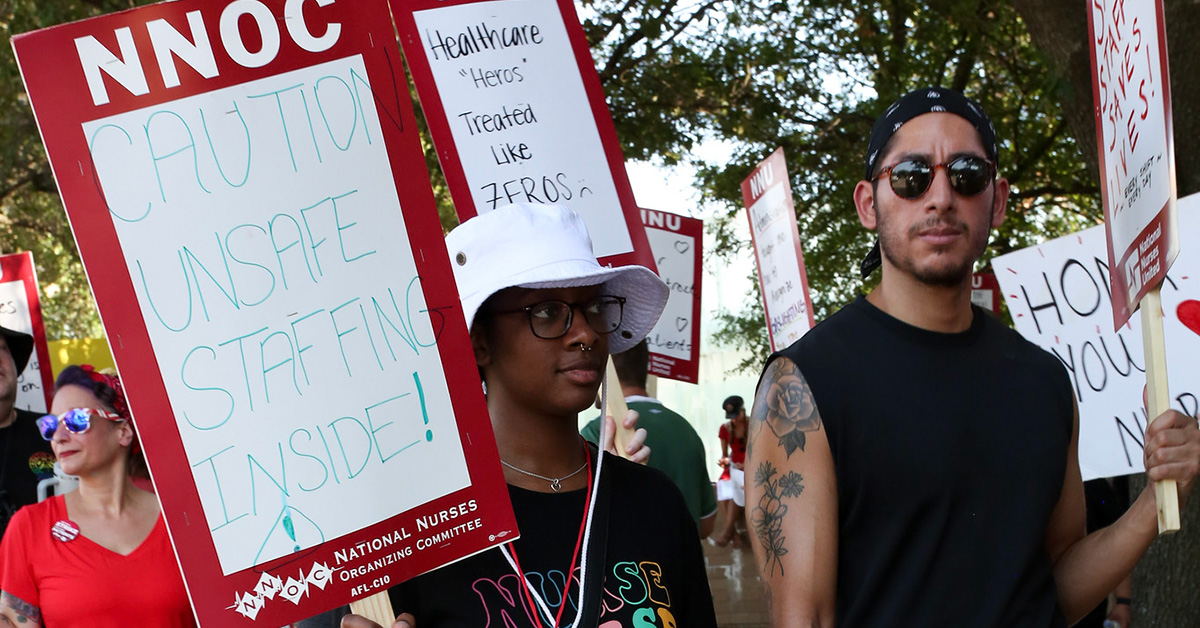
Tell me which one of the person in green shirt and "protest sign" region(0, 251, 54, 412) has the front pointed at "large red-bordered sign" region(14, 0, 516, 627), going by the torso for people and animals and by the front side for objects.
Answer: the protest sign

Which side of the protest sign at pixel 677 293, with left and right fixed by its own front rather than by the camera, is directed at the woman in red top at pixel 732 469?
back

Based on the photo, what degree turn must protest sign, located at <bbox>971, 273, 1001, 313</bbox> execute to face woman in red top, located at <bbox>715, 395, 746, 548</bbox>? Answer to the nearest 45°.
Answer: approximately 135° to its right

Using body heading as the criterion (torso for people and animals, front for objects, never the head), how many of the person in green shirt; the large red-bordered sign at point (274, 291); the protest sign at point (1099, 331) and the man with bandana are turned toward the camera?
3

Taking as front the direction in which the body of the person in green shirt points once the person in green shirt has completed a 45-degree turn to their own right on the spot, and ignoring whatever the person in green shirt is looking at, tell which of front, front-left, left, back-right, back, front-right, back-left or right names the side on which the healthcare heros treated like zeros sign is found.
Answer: back

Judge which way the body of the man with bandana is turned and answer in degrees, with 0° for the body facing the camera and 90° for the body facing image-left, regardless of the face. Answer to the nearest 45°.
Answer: approximately 0°

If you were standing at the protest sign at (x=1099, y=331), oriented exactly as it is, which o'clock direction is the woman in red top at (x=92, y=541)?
The woman in red top is roughly at 2 o'clock from the protest sign.

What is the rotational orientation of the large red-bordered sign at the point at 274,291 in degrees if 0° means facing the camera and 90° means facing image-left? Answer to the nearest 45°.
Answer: approximately 0°

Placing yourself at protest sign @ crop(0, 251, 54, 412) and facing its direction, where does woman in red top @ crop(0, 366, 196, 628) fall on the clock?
The woman in red top is roughly at 12 o'clock from the protest sign.
